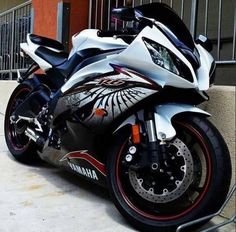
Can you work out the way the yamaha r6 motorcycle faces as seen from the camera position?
facing the viewer and to the right of the viewer
